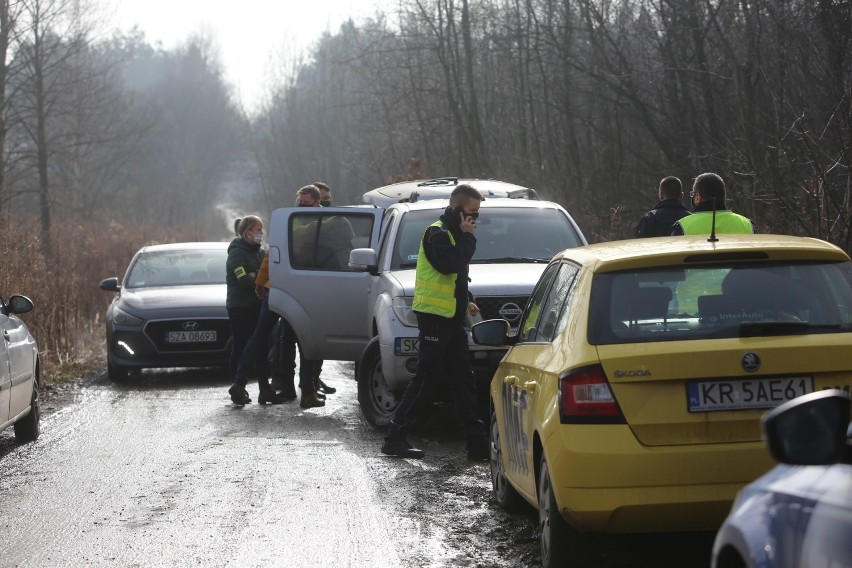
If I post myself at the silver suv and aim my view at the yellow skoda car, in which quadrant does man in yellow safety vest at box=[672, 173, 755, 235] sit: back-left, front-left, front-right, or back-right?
front-left

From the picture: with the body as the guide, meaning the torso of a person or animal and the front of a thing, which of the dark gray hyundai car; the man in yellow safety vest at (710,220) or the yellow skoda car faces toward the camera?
the dark gray hyundai car

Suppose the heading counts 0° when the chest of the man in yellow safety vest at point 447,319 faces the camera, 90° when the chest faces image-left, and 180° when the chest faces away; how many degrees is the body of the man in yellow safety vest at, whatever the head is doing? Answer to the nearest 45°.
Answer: approximately 270°

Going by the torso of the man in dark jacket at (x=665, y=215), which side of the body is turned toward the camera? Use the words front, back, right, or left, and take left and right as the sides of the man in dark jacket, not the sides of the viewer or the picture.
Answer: back

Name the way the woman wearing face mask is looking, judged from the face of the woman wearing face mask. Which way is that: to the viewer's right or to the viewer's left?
to the viewer's right

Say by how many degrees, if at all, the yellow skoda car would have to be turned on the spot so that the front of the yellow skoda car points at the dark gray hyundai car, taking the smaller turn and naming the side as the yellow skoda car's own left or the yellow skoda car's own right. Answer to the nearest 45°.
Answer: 0° — it already faces it

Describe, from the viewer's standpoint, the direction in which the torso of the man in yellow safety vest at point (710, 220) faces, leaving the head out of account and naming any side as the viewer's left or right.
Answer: facing away from the viewer and to the left of the viewer

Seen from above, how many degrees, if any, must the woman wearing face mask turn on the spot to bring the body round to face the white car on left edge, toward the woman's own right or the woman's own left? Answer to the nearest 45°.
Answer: approximately 135° to the woman's own right

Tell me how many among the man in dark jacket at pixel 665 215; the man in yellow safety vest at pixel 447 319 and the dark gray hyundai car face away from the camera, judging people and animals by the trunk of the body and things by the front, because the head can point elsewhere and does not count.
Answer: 1

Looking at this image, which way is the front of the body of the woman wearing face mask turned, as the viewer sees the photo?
to the viewer's right
